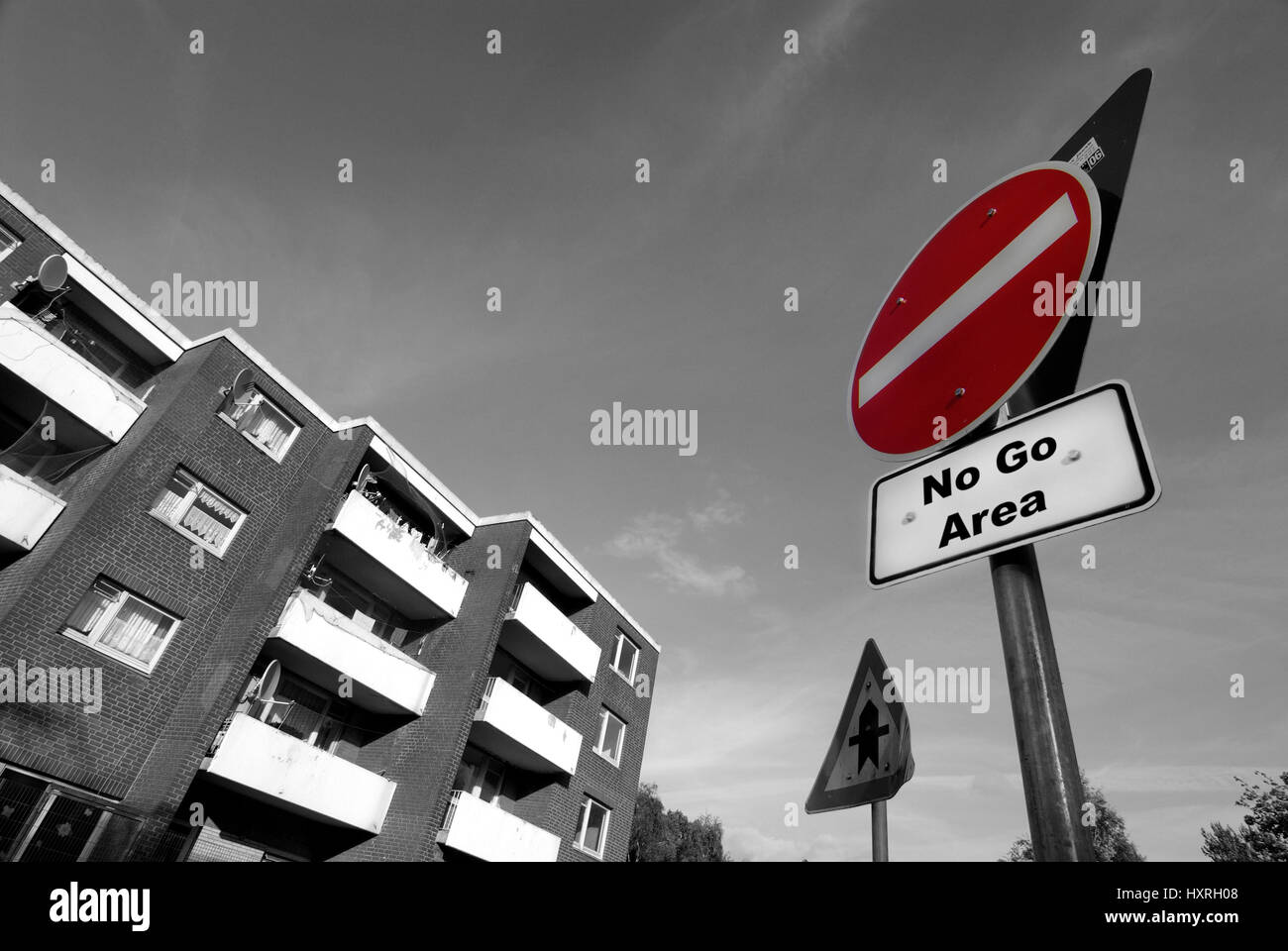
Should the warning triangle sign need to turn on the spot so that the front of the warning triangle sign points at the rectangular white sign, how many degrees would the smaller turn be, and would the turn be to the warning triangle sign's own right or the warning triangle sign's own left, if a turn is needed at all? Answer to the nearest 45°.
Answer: approximately 45° to the warning triangle sign's own left

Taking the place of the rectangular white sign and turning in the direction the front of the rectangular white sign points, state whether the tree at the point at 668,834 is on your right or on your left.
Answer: on your right

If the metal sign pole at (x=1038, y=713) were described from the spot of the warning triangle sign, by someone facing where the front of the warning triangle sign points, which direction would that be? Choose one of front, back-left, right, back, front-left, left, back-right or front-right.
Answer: front-left

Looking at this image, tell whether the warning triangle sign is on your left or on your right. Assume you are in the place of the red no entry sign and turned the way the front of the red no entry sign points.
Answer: on your right

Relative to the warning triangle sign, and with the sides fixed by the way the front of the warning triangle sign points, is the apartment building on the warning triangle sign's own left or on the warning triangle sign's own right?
on the warning triangle sign's own right

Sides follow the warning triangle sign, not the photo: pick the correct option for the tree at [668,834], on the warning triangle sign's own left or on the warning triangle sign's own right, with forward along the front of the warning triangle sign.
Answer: on the warning triangle sign's own right

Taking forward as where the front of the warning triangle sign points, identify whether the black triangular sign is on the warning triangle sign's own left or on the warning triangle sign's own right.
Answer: on the warning triangle sign's own left

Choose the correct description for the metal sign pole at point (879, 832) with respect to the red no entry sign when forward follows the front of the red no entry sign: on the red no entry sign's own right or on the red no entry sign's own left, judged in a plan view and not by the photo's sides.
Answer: on the red no entry sign's own right

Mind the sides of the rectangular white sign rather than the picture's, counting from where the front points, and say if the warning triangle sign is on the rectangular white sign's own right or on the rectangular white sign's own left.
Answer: on the rectangular white sign's own right

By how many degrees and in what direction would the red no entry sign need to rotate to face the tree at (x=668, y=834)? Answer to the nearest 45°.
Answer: approximately 90° to its right
